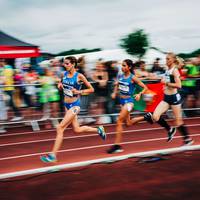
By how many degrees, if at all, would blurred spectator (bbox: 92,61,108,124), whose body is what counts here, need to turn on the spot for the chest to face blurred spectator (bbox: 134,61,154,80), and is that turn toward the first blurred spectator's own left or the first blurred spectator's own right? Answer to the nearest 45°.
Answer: approximately 135° to the first blurred spectator's own left

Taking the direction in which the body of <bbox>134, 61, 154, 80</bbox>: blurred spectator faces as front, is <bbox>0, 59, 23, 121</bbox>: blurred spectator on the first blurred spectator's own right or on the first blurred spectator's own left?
on the first blurred spectator's own right

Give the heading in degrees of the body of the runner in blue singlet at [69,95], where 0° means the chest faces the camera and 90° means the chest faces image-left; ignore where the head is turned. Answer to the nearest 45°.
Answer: approximately 45°

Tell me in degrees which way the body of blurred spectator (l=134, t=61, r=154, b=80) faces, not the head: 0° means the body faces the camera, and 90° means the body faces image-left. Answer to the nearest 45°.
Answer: approximately 315°

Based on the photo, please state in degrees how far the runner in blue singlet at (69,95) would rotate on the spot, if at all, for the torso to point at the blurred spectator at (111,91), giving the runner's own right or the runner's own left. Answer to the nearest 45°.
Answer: approximately 135° to the runner's own right

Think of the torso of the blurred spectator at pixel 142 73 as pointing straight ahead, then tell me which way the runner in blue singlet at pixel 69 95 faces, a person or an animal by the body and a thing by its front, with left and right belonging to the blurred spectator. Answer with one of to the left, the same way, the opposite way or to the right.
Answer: to the right

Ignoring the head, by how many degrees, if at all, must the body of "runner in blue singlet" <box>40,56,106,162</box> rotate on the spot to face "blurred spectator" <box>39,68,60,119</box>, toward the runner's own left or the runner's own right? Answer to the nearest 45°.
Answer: approximately 135° to the runner's own right

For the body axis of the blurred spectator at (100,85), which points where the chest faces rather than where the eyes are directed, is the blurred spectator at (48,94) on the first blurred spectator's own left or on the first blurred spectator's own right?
on the first blurred spectator's own right
